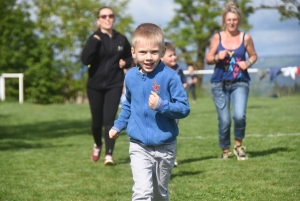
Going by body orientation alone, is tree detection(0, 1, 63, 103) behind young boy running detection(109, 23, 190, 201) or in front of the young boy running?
behind

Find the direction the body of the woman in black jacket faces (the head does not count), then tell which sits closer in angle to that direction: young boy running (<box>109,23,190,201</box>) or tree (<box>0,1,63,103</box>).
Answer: the young boy running

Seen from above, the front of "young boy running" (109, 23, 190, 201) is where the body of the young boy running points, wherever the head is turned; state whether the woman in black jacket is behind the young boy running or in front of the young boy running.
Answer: behind

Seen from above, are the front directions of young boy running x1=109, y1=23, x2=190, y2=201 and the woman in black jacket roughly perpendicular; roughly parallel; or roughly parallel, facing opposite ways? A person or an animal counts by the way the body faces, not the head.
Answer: roughly parallel

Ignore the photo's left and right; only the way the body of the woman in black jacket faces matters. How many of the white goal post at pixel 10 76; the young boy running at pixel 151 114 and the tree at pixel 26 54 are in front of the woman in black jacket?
1

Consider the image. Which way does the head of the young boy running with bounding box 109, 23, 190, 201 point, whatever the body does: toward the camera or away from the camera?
toward the camera

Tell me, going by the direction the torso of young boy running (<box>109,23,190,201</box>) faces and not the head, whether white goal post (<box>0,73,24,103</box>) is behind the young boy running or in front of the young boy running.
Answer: behind

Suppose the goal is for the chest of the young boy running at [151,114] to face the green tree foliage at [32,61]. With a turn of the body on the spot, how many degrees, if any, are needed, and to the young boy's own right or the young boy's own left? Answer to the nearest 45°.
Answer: approximately 180°

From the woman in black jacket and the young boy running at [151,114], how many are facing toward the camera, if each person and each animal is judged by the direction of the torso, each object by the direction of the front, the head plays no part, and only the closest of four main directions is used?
2

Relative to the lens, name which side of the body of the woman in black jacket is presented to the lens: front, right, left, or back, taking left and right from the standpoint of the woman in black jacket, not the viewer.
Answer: front

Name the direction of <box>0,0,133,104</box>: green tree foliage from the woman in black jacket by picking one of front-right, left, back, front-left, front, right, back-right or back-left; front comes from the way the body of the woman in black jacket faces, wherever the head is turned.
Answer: back

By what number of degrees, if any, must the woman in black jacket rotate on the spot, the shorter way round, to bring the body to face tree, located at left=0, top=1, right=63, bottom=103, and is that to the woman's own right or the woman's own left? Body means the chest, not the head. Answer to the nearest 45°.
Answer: approximately 180°

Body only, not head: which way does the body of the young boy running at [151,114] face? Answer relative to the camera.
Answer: toward the camera

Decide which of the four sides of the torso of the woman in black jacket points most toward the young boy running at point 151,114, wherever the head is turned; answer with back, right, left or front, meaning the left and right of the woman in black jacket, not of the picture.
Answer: front
